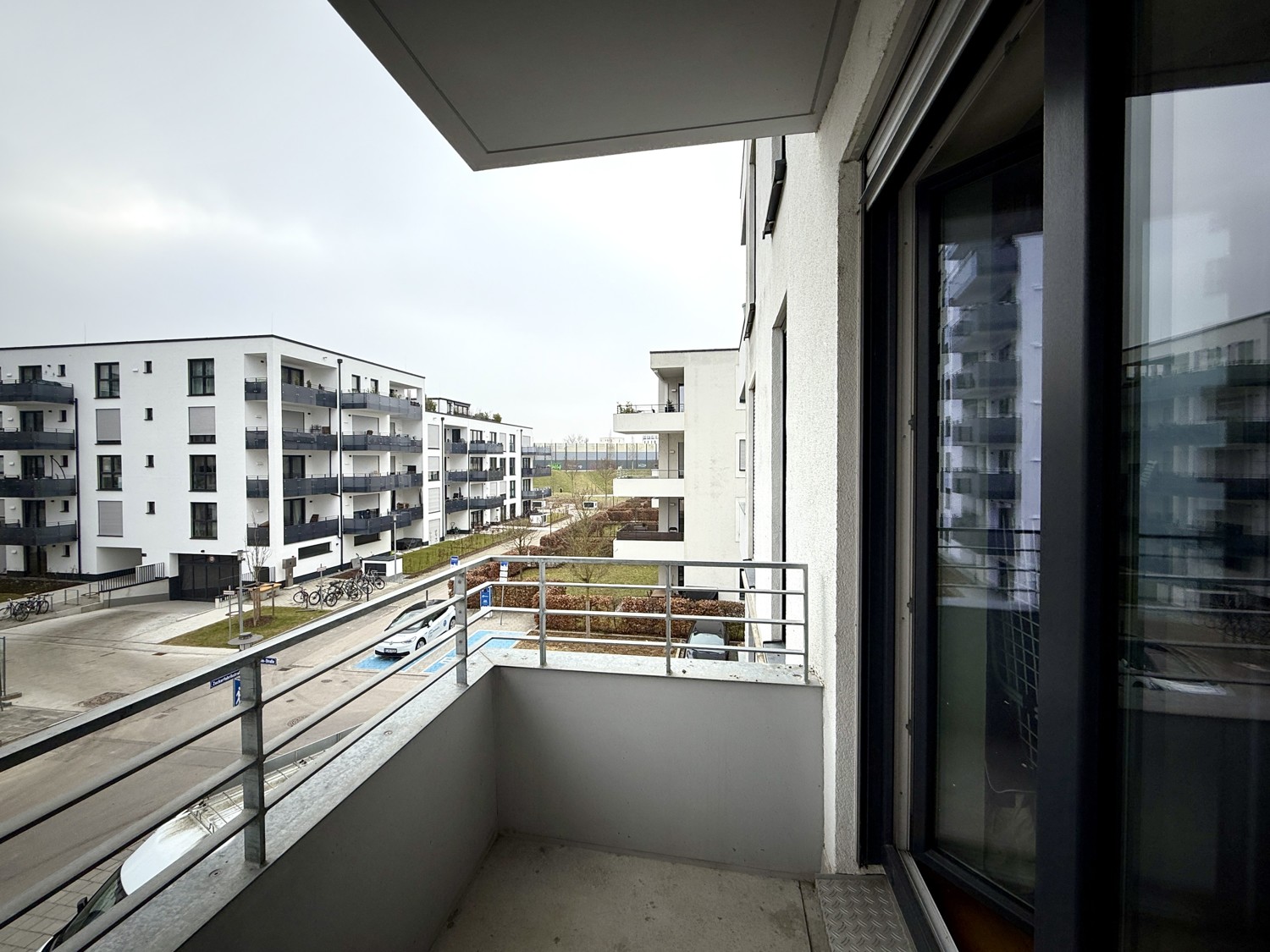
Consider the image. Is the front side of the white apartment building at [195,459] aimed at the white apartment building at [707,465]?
yes

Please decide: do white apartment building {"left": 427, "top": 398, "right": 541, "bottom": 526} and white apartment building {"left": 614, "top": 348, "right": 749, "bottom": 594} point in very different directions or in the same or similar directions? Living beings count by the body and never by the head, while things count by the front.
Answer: very different directions

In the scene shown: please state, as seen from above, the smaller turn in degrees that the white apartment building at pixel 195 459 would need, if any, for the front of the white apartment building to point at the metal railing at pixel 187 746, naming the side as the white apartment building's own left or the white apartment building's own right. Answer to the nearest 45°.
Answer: approximately 45° to the white apartment building's own right

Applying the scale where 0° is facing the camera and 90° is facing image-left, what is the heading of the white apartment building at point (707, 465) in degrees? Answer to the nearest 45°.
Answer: approximately 90°

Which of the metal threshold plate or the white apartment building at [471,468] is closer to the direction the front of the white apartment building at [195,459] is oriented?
the metal threshold plate

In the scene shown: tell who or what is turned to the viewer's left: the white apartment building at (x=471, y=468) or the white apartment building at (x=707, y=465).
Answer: the white apartment building at (x=707, y=465)

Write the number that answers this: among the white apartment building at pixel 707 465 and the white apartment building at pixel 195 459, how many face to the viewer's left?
1

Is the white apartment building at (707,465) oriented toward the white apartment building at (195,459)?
yes

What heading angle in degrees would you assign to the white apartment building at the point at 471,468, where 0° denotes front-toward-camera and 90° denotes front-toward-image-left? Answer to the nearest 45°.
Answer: approximately 315°
